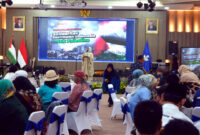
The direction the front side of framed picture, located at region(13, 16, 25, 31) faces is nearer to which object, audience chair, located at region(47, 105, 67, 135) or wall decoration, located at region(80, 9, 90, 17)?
the audience chair

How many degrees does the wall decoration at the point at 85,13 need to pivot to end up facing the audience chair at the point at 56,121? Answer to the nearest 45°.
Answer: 0° — it already faces it

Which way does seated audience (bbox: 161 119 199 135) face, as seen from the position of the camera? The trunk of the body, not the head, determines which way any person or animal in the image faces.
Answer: facing away from the viewer

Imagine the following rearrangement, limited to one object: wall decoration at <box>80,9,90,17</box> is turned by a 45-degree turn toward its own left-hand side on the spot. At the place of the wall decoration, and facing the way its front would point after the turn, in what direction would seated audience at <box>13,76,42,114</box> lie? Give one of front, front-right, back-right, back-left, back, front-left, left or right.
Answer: front-right

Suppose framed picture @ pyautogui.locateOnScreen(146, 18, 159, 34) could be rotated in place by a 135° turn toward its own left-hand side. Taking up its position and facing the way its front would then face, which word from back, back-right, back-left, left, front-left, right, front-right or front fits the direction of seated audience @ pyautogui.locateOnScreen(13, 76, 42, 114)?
back-right

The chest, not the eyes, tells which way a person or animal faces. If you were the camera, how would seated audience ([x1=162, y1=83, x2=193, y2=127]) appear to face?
facing away from the viewer and to the right of the viewer

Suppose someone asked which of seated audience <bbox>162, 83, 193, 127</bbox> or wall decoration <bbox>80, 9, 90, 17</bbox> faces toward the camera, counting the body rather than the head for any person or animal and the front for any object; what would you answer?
the wall decoration

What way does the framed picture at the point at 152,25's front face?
toward the camera

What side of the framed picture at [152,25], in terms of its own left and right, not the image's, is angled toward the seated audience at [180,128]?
front

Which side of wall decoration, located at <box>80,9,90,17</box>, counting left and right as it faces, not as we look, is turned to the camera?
front

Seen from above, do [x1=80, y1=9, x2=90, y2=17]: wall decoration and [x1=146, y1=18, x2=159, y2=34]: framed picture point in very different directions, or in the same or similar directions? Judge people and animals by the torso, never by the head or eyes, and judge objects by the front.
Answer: same or similar directions

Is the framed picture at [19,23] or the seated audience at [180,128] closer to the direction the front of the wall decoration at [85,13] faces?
the seated audience

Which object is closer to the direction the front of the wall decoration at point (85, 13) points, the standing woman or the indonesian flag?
the standing woman

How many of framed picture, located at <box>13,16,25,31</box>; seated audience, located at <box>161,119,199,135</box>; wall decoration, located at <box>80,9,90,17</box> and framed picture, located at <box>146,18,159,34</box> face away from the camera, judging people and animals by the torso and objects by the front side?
1

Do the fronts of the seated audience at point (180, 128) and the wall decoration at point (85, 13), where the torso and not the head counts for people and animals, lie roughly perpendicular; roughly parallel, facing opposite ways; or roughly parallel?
roughly parallel, facing opposite ways

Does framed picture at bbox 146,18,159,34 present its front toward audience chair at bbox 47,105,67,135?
yes

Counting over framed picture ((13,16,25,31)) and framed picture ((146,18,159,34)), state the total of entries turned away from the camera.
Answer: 0

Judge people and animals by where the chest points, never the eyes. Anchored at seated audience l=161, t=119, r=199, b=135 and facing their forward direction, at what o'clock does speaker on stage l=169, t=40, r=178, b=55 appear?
The speaker on stage is roughly at 12 o'clock from the seated audience.

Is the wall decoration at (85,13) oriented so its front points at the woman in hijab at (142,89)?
yes

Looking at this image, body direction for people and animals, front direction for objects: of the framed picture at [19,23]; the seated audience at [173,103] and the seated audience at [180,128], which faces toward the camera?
the framed picture
